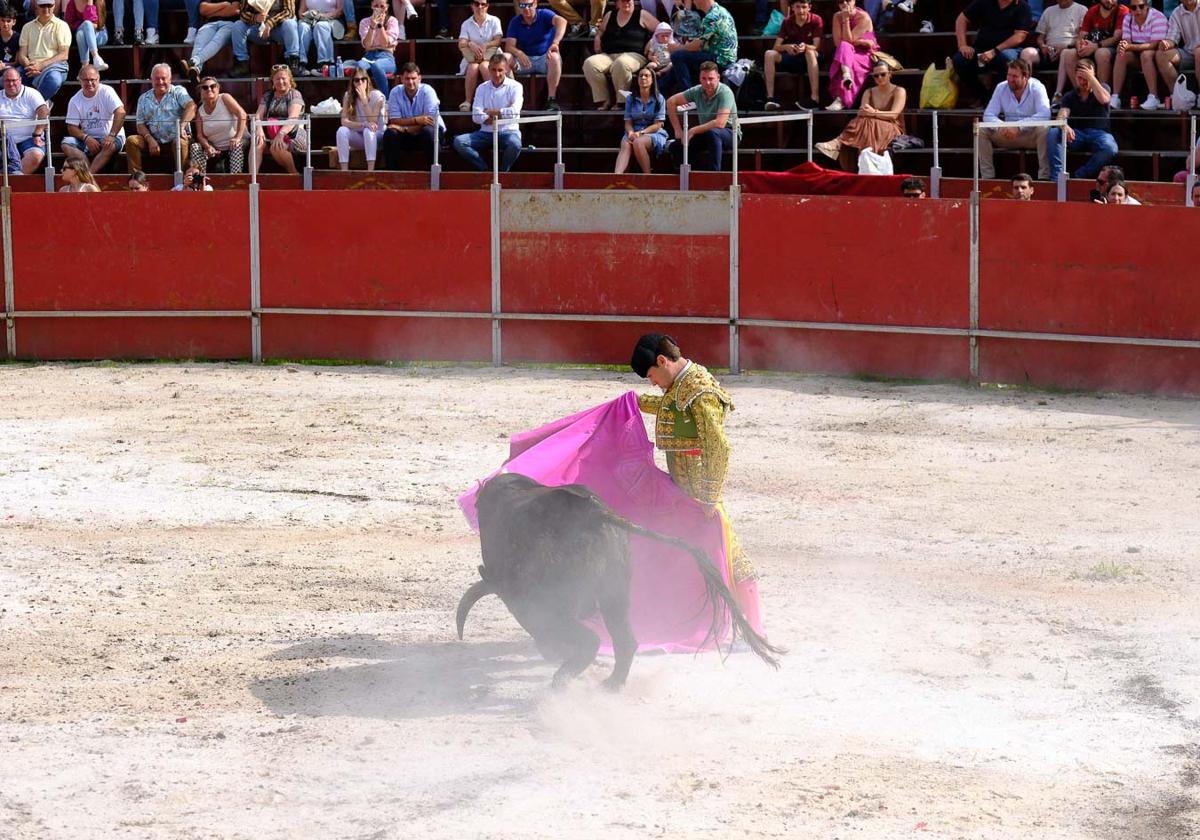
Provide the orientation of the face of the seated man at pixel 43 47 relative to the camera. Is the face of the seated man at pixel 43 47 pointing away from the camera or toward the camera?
toward the camera

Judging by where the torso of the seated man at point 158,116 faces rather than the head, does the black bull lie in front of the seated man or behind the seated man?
in front

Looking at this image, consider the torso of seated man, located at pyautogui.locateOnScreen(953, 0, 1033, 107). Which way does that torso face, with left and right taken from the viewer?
facing the viewer and to the left of the viewer

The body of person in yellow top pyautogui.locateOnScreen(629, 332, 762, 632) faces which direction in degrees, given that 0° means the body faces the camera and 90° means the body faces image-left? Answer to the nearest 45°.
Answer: approximately 45°

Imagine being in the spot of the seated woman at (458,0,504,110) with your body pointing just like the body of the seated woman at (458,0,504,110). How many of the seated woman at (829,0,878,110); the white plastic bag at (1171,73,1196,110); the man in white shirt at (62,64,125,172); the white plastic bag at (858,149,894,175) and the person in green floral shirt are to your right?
1

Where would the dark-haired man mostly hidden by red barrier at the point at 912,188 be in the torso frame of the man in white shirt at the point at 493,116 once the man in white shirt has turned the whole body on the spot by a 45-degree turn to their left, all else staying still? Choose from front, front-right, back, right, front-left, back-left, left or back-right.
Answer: front

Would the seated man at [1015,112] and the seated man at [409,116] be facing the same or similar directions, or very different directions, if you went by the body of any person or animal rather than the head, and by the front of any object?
same or similar directions

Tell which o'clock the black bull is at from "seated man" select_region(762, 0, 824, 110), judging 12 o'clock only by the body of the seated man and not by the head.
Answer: The black bull is roughly at 12 o'clock from the seated man.

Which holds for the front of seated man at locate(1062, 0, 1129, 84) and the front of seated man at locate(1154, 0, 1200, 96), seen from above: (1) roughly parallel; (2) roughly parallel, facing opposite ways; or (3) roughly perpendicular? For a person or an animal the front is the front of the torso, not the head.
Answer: roughly parallel

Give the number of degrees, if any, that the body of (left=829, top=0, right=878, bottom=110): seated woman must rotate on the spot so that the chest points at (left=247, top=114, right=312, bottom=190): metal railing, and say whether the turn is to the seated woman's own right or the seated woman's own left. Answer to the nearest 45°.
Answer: approximately 45° to the seated woman's own right

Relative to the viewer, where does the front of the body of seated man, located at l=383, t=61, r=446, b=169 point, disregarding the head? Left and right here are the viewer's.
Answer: facing the viewer

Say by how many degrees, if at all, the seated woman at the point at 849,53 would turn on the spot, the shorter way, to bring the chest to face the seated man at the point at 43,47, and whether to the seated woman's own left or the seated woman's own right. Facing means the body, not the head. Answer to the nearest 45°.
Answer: approximately 45° to the seated woman's own right

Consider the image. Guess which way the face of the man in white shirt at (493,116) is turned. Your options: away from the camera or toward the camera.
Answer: toward the camera

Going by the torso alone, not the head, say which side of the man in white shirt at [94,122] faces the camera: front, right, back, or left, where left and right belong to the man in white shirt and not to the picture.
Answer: front

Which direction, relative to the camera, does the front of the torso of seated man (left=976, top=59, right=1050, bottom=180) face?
toward the camera
